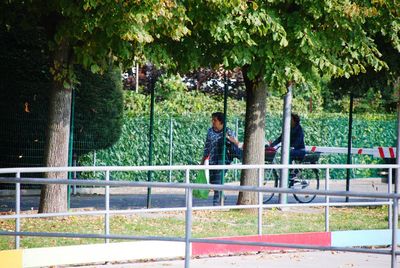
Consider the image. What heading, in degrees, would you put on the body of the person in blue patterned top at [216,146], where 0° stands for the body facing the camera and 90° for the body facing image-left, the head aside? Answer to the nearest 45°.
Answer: approximately 45°

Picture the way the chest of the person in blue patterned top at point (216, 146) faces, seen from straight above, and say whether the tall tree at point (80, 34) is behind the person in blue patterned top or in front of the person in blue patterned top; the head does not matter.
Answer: in front

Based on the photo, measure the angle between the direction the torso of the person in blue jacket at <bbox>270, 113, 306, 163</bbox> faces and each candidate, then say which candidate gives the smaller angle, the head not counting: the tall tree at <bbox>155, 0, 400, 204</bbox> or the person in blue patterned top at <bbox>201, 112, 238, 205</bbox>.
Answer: the person in blue patterned top

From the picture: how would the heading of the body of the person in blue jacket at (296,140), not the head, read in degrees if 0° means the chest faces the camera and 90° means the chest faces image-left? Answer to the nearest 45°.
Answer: approximately 90°

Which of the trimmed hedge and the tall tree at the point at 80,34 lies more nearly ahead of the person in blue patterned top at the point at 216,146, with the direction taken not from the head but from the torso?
the tall tree

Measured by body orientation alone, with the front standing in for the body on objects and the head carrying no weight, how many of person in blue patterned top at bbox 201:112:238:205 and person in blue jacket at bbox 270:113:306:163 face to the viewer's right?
0
